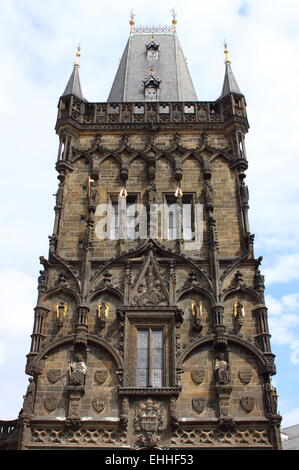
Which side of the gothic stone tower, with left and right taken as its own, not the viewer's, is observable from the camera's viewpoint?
front
